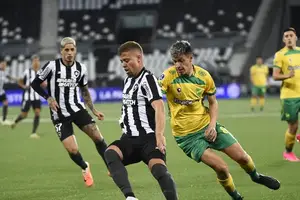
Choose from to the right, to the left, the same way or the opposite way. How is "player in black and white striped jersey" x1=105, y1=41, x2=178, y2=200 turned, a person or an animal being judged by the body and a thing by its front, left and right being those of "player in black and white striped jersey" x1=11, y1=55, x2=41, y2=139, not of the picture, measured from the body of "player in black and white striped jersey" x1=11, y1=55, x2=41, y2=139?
to the right

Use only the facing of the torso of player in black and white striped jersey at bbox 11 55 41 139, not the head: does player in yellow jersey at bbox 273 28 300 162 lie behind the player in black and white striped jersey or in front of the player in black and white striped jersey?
in front

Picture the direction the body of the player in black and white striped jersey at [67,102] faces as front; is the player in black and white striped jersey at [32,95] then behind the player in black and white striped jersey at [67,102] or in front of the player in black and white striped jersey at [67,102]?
behind

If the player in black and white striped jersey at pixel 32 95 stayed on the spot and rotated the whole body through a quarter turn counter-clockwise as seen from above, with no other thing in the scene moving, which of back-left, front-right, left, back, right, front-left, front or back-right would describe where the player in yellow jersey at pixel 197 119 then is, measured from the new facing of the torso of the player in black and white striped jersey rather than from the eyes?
back-right

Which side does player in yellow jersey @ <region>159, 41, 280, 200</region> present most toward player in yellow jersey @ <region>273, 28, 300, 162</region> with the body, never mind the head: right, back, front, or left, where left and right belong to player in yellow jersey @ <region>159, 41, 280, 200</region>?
back

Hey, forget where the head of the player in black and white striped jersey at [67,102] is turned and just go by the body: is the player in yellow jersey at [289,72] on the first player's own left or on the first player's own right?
on the first player's own left

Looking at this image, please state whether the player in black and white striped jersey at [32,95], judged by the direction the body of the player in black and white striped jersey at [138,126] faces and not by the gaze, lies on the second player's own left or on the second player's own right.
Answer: on the second player's own right
